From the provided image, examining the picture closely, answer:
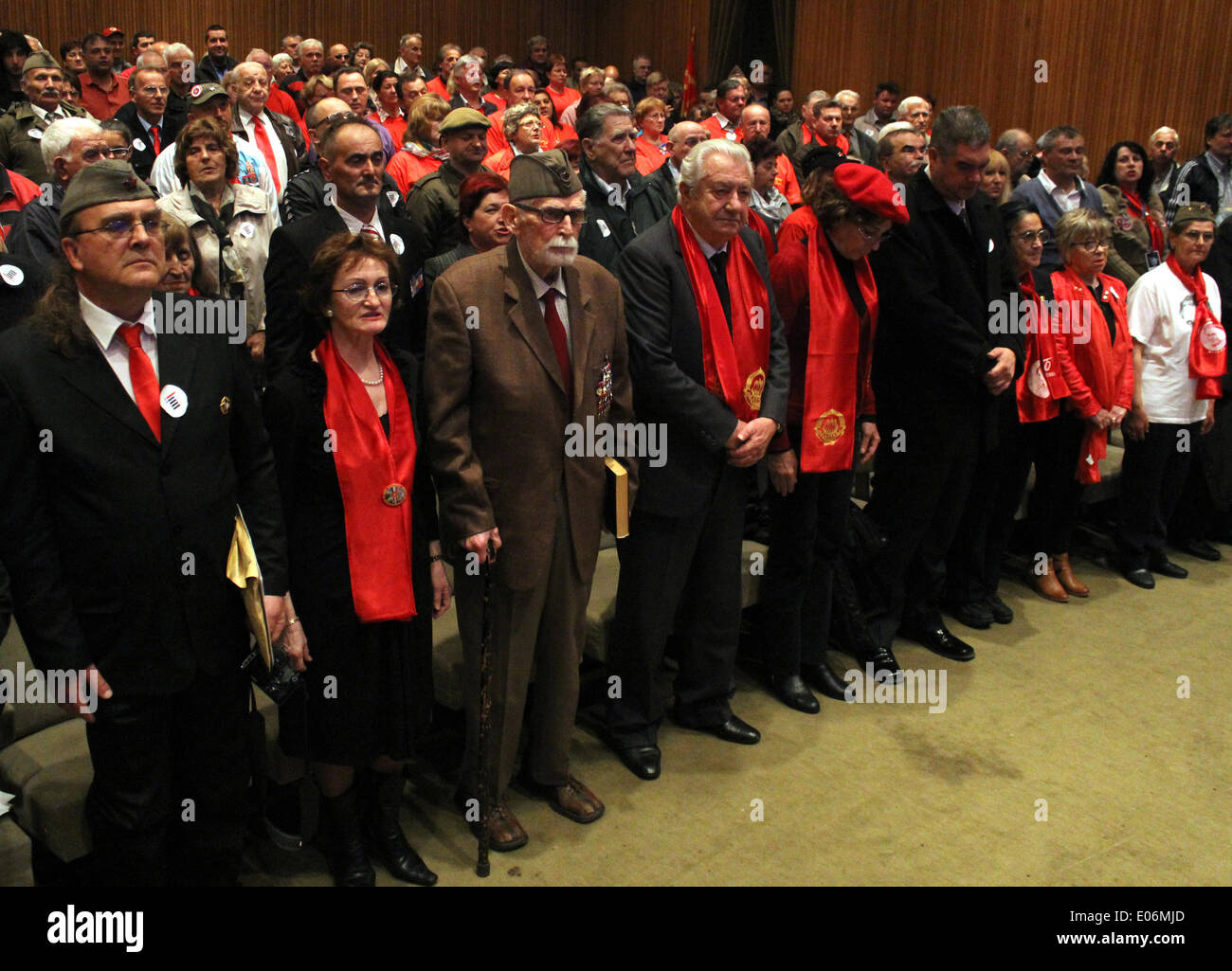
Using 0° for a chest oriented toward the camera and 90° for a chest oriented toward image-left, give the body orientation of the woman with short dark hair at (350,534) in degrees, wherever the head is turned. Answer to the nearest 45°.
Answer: approximately 315°

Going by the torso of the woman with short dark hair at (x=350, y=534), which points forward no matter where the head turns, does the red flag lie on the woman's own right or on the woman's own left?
on the woman's own left

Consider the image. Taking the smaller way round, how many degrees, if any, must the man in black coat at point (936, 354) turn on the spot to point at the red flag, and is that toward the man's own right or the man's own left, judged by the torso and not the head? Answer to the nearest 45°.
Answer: approximately 135° to the man's own left

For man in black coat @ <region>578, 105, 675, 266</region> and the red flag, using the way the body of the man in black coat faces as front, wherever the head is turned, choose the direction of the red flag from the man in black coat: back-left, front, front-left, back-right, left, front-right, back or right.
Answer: back-left

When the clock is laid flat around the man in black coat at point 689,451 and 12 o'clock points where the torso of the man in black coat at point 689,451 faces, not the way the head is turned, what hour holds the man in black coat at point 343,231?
the man in black coat at point 343,231 is roughly at 5 o'clock from the man in black coat at point 689,451.

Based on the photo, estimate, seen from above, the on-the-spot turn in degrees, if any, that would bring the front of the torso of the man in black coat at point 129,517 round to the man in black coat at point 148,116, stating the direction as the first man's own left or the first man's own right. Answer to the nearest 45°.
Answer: approximately 135° to the first man's own left

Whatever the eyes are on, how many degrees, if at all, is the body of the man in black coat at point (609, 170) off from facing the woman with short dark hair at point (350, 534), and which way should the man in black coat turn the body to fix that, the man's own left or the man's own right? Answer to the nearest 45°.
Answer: approximately 45° to the man's own right
